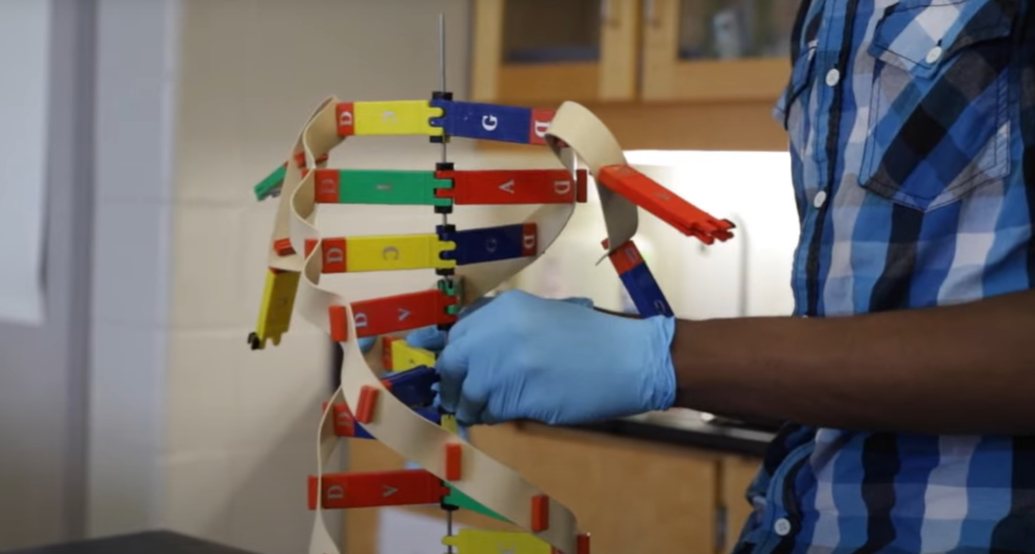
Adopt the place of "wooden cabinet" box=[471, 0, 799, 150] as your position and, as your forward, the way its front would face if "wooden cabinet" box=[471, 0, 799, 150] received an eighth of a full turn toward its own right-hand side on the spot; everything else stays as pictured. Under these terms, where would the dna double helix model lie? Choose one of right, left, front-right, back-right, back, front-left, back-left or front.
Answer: front-left

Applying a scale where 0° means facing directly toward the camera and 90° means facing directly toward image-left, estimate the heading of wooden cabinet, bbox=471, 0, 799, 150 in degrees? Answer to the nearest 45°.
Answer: approximately 0°
